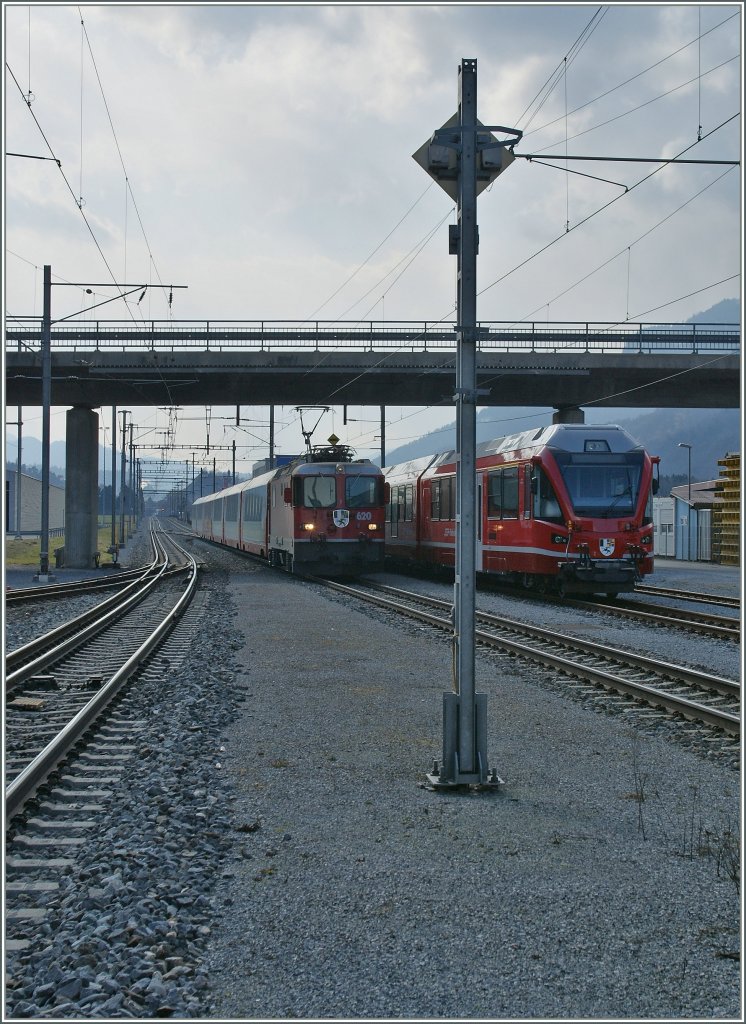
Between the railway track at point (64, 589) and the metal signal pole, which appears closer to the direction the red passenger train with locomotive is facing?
the metal signal pole

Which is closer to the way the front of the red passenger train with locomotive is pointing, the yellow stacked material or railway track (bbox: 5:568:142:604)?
the railway track

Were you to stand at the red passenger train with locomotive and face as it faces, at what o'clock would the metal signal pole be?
The metal signal pole is roughly at 12 o'clock from the red passenger train with locomotive.

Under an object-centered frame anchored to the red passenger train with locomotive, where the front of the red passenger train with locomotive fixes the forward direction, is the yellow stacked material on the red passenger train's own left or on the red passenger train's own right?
on the red passenger train's own left

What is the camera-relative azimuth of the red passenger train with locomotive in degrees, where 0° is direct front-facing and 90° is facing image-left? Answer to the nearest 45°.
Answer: approximately 0°

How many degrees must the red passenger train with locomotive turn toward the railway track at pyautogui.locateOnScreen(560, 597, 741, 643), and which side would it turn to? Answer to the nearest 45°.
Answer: approximately 45° to its left

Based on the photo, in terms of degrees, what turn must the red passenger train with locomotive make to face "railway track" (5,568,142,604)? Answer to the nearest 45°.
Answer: approximately 90° to its right
